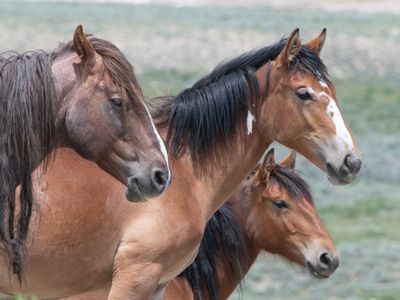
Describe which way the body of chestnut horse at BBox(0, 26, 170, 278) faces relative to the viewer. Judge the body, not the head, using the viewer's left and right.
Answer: facing to the right of the viewer
